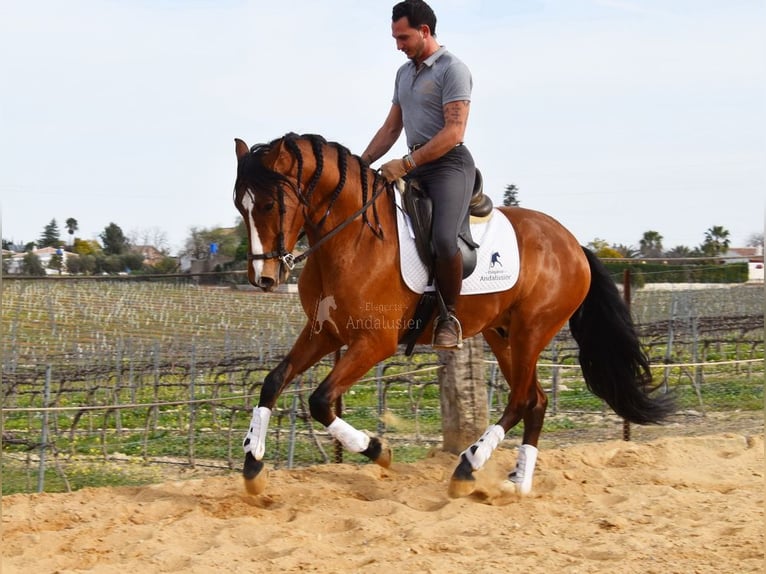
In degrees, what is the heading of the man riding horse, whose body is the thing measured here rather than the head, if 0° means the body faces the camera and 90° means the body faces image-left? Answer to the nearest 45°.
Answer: approximately 45°

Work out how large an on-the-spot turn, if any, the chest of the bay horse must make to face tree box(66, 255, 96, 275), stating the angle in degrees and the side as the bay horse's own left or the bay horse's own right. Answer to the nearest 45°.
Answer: approximately 90° to the bay horse's own right

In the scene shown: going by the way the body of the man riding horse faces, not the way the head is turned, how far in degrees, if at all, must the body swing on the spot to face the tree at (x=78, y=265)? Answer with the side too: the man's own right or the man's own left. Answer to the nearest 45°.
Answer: approximately 90° to the man's own right

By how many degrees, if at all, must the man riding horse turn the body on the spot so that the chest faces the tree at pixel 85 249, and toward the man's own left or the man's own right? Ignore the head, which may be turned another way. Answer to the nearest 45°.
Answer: approximately 90° to the man's own right

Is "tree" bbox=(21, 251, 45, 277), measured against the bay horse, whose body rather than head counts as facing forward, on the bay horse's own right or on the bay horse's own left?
on the bay horse's own right

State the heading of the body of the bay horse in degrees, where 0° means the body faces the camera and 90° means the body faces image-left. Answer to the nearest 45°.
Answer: approximately 45°

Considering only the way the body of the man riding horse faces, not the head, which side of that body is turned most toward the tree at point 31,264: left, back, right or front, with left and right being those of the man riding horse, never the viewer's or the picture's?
right

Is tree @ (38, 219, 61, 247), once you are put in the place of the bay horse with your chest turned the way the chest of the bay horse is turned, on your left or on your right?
on your right

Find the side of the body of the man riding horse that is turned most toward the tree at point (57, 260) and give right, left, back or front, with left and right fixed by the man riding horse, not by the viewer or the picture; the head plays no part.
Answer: right

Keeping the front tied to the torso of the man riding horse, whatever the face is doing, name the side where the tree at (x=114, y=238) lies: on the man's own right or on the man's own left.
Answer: on the man's own right
